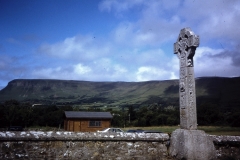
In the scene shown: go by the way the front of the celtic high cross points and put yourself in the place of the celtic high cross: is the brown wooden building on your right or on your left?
on your right

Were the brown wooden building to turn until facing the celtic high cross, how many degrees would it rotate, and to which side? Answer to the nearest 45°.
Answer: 0° — it already faces it

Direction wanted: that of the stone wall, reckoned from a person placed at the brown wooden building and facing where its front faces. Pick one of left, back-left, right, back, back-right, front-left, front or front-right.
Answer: front

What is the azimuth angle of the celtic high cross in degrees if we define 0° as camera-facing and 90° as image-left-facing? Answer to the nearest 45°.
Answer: approximately 45°

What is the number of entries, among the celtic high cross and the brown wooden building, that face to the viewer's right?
0

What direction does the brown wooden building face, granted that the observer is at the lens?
facing the viewer

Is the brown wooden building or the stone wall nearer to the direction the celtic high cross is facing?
the stone wall
